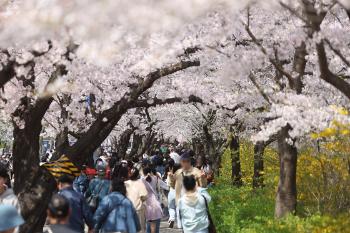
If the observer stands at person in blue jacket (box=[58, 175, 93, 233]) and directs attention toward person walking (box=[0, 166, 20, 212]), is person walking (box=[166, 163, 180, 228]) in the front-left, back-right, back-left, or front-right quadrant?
back-right

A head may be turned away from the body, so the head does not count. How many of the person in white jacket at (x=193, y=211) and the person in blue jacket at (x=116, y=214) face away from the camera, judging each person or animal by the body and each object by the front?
2

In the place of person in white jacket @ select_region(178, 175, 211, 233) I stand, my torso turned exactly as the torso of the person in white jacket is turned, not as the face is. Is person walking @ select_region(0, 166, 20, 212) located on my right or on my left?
on my left

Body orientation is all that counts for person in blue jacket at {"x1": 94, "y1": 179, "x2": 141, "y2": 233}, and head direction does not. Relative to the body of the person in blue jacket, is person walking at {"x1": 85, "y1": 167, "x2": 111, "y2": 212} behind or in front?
in front

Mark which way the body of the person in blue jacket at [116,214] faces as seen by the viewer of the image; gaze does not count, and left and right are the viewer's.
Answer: facing away from the viewer

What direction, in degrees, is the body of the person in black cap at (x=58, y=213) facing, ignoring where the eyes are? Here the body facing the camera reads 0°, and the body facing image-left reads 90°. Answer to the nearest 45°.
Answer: approximately 180°

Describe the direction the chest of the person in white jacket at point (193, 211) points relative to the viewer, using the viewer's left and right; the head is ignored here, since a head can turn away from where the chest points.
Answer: facing away from the viewer

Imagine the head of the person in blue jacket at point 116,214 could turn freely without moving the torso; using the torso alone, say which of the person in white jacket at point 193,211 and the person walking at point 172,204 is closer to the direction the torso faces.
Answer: the person walking

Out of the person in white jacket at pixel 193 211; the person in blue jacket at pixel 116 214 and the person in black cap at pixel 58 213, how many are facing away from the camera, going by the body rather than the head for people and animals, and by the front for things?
3

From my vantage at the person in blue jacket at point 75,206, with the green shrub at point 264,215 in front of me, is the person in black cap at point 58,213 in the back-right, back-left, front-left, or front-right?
back-right
